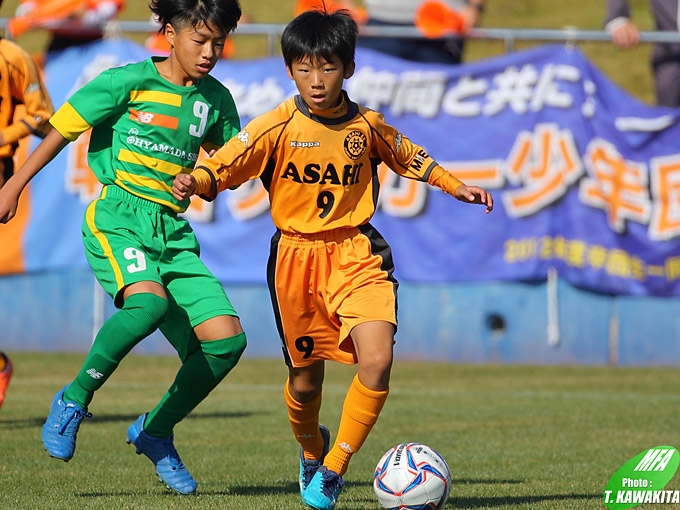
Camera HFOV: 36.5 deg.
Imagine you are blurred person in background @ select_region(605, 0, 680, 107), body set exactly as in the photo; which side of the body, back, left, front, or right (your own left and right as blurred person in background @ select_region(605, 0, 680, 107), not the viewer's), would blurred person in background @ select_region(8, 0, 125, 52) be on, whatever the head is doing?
right

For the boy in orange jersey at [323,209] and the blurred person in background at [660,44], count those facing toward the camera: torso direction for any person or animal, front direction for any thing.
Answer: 2

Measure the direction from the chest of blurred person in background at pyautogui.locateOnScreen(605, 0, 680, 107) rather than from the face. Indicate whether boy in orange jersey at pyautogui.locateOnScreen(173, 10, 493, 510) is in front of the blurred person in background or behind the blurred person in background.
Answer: in front

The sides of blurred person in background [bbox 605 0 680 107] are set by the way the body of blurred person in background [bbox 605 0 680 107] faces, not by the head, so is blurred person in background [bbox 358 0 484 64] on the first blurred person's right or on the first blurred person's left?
on the first blurred person's right

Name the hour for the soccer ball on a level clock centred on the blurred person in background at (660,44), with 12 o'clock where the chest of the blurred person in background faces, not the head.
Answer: The soccer ball is roughly at 12 o'clock from the blurred person in background.

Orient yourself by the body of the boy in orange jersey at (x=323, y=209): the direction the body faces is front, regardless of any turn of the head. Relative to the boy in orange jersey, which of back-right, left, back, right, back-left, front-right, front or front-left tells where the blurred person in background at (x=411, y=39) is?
back

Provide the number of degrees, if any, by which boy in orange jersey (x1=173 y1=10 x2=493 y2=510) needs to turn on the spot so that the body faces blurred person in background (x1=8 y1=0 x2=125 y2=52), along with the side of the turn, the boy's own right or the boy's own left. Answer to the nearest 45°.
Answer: approximately 135° to the boy's own right
